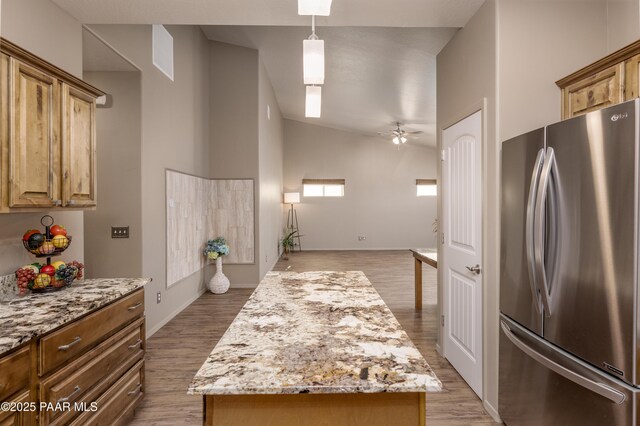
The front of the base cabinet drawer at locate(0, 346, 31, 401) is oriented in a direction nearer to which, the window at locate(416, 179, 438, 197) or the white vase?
the window

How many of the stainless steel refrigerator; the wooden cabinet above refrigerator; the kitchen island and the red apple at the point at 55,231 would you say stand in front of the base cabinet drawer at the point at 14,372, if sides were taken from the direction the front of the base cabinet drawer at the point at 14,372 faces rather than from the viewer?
3

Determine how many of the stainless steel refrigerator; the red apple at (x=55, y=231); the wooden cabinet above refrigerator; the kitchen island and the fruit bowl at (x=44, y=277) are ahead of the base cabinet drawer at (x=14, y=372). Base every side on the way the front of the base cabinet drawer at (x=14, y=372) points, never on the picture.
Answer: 3

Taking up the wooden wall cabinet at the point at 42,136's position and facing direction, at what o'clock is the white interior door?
The white interior door is roughly at 11 o'clock from the wooden wall cabinet.

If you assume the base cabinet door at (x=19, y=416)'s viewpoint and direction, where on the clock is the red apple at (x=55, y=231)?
The red apple is roughly at 8 o'clock from the base cabinet door.

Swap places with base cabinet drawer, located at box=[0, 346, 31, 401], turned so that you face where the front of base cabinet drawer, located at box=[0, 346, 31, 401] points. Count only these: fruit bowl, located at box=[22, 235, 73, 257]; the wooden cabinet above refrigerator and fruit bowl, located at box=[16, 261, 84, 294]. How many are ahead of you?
1

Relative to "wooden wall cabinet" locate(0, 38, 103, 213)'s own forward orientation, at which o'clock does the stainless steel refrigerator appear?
The stainless steel refrigerator is roughly at 12 o'clock from the wooden wall cabinet.

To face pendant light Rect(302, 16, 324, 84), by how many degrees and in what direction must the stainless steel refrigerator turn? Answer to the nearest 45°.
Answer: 0° — it already faces it

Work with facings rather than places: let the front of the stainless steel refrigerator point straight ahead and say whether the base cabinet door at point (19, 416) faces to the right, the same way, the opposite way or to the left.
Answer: the opposite way

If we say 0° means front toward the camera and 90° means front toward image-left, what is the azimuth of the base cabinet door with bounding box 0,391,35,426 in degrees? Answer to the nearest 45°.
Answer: approximately 315°

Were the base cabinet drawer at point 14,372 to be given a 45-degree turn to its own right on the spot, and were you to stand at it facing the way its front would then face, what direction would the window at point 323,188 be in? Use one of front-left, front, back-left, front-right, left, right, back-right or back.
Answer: back-left

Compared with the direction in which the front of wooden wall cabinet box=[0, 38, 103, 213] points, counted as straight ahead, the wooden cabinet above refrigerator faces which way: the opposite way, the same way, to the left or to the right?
the opposite way

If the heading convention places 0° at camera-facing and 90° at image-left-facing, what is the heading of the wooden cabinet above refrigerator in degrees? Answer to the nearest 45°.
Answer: approximately 45°

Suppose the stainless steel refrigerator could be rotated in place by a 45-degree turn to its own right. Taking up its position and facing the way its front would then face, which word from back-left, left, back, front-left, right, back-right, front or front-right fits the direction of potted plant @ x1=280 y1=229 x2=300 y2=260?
front-right
